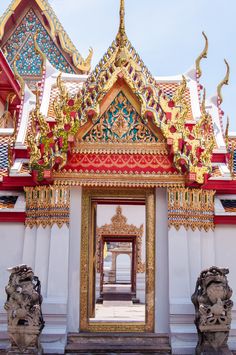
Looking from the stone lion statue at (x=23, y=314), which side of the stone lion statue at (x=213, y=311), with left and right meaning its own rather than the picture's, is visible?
right

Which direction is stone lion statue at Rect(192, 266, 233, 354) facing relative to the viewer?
toward the camera

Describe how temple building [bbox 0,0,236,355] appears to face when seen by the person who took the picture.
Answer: facing the viewer

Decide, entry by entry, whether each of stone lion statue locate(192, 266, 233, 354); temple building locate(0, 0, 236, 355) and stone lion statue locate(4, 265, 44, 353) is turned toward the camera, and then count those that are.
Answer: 3

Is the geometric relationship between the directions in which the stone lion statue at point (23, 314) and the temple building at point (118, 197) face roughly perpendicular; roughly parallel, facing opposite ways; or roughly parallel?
roughly parallel

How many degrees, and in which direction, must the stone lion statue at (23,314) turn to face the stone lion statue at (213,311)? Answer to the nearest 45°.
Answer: approximately 90° to its left

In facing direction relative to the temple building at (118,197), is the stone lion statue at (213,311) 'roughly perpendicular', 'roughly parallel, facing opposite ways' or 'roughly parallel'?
roughly parallel

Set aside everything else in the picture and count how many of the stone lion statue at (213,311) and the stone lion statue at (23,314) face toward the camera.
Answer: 2
